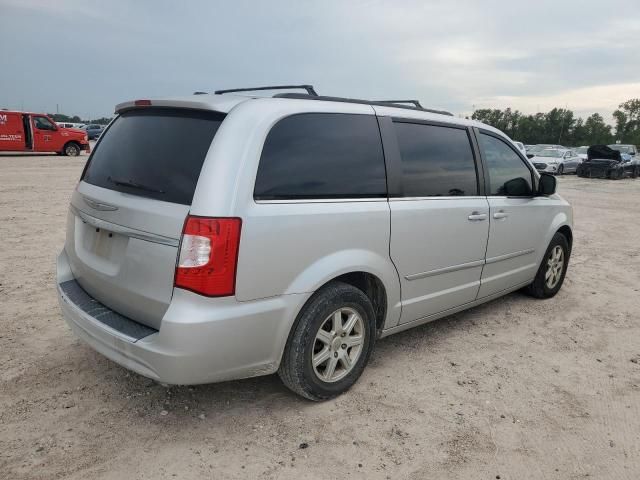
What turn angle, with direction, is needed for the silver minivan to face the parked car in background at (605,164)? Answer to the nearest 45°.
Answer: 0° — it already faces it

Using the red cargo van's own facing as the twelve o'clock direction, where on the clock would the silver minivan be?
The silver minivan is roughly at 3 o'clock from the red cargo van.

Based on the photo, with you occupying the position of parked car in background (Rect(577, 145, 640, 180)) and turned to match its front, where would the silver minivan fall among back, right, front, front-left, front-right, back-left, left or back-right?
front-left

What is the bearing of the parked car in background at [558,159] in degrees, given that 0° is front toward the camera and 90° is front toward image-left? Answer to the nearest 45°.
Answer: approximately 45°

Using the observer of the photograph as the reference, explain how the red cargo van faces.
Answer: facing to the right of the viewer

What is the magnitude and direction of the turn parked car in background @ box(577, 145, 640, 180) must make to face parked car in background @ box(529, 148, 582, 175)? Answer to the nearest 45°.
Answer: approximately 45° to its right

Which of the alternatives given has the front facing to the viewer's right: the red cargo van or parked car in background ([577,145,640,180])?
the red cargo van

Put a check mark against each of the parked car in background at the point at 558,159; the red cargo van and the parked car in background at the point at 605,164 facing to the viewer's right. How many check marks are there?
1

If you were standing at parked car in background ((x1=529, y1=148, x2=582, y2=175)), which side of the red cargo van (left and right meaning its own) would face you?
front

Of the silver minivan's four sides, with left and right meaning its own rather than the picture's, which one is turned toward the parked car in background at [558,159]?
front

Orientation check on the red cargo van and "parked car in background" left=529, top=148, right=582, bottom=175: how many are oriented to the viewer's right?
1

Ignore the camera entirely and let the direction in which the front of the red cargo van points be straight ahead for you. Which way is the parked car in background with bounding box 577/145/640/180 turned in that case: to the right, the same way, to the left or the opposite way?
the opposite way

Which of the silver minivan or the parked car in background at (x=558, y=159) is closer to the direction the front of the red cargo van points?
the parked car in background

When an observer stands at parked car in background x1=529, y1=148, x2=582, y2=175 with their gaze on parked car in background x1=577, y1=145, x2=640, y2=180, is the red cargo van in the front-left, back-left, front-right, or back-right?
back-right
